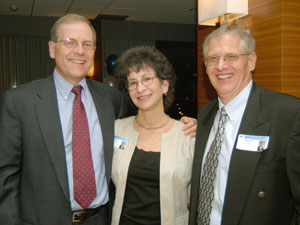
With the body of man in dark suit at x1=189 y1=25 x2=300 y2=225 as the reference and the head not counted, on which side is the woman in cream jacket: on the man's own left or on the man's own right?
on the man's own right

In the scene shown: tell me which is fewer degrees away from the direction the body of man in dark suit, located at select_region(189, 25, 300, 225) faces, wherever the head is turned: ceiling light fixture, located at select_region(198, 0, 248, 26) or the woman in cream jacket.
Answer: the woman in cream jacket

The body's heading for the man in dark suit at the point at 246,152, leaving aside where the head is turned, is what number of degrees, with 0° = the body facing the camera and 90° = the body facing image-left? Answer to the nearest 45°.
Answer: approximately 45°

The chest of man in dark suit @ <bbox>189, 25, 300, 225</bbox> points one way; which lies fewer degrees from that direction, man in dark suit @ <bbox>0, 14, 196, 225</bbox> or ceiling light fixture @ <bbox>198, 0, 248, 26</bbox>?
the man in dark suit

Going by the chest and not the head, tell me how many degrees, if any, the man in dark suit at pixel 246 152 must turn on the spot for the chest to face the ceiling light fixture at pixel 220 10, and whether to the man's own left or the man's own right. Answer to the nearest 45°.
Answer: approximately 135° to the man's own right

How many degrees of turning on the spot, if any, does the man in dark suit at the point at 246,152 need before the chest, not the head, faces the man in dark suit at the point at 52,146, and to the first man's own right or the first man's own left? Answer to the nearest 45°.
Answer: approximately 45° to the first man's own right
